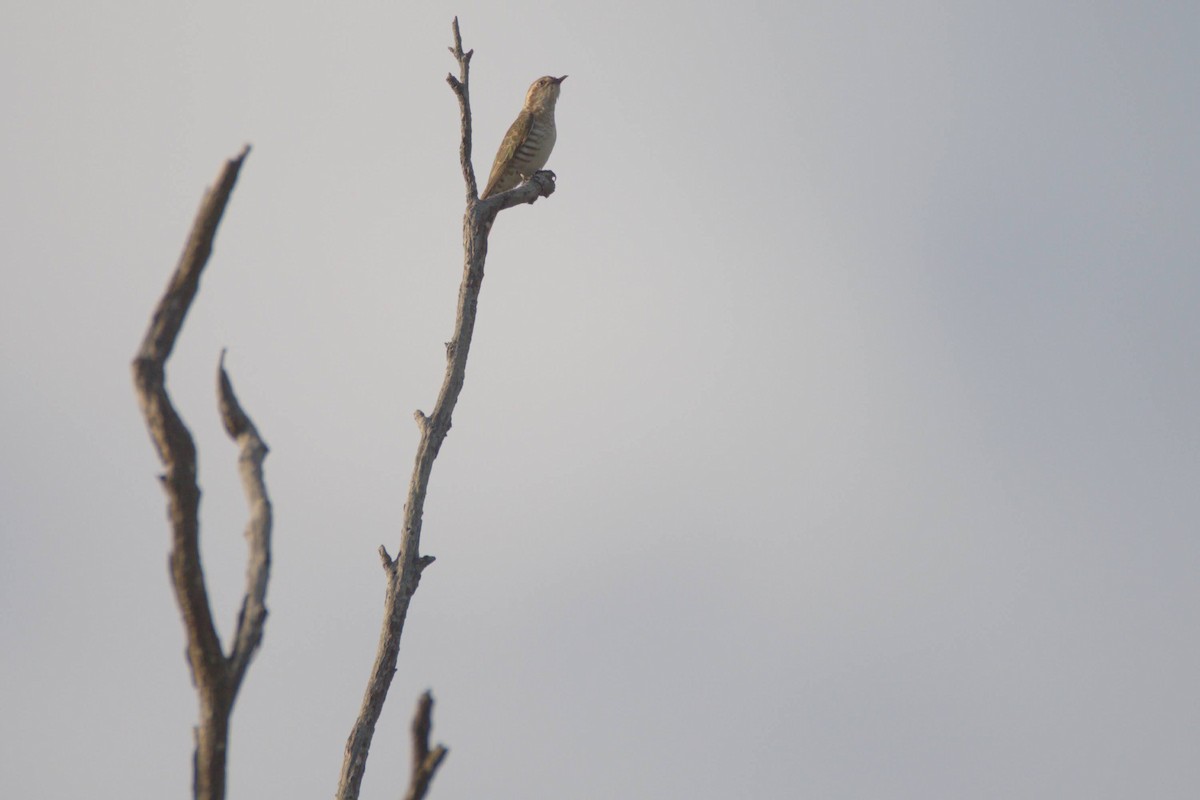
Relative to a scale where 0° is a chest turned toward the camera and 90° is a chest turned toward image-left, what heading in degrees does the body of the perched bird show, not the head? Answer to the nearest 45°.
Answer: approximately 270°

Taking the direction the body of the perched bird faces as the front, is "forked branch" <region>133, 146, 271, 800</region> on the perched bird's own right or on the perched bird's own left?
on the perched bird's own right
